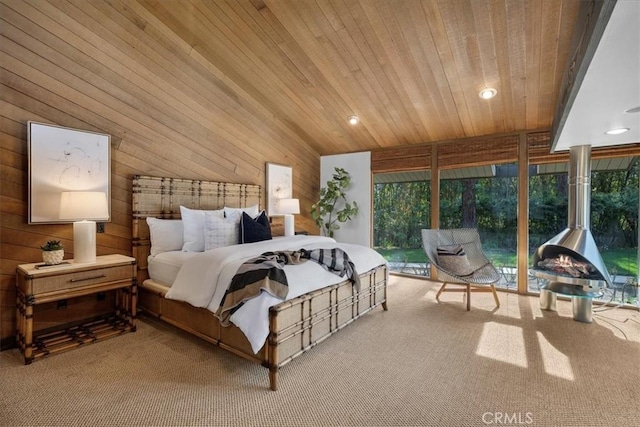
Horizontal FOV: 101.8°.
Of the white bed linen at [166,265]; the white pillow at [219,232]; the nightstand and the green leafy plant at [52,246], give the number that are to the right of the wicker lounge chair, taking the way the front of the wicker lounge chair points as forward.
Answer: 4

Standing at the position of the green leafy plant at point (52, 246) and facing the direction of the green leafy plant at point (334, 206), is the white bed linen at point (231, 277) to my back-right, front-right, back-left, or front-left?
front-right

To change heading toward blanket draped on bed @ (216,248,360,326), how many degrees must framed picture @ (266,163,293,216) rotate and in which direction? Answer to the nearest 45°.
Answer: approximately 45° to its right

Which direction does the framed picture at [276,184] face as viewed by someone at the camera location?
facing the viewer and to the right of the viewer

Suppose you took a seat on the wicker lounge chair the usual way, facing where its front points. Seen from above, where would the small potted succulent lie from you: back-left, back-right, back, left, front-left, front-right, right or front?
right

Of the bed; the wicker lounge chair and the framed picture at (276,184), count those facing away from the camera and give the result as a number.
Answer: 0

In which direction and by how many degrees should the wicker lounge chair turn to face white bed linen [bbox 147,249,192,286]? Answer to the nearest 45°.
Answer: approximately 90° to its right

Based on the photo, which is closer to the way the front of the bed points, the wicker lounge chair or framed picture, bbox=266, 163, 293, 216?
the wicker lounge chair

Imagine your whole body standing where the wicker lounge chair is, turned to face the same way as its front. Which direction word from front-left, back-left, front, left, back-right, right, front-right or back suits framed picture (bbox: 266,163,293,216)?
back-right

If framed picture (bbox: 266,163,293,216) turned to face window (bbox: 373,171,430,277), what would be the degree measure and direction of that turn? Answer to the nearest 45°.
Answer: approximately 45° to its left

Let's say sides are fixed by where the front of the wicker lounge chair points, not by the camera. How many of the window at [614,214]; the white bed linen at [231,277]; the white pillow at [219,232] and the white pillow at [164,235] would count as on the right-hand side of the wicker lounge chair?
3

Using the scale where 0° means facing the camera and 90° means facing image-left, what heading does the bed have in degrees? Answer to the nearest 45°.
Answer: approximately 315°

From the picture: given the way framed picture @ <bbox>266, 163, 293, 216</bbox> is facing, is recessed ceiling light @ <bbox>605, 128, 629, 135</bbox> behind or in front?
in front

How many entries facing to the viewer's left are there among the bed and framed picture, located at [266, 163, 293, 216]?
0
